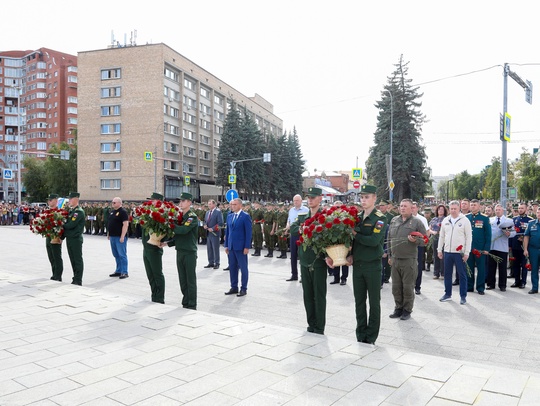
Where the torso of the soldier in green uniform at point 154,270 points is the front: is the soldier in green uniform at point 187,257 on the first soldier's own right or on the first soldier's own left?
on the first soldier's own left

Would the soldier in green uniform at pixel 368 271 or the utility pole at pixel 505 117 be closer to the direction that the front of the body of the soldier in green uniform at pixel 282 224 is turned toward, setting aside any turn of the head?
the soldier in green uniform

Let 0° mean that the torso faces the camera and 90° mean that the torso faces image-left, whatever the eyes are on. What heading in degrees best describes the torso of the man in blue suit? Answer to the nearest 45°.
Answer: approximately 45°

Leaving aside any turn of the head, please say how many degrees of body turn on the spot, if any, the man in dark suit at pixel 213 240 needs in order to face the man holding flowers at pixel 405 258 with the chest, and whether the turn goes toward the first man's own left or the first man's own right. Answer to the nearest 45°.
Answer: approximately 90° to the first man's own left

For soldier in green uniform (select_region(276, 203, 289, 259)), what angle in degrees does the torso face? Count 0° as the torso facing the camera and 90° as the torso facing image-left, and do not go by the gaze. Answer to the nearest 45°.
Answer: approximately 45°

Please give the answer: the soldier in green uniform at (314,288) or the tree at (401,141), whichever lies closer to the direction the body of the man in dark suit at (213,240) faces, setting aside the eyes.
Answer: the soldier in green uniform

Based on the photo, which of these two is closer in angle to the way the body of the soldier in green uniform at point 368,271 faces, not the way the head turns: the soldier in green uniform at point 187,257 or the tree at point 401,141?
the soldier in green uniform

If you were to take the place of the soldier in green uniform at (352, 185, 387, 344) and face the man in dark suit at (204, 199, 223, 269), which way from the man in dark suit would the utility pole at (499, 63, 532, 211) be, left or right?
right

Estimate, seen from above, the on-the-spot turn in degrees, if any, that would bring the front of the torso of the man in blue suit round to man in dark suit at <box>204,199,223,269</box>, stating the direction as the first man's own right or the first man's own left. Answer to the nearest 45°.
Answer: approximately 135° to the first man's own right

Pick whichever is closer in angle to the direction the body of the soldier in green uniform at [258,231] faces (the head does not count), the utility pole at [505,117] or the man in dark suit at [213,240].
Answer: the man in dark suit

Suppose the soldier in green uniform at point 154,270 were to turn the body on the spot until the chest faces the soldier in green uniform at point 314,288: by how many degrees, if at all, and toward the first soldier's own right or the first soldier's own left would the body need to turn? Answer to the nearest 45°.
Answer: approximately 90° to the first soldier's own left

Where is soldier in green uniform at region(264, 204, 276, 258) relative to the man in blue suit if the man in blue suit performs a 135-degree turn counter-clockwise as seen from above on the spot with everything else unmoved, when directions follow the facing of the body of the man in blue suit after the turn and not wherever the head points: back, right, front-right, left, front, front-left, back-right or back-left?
left
